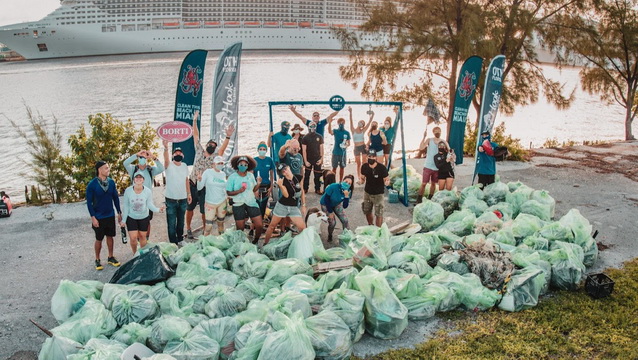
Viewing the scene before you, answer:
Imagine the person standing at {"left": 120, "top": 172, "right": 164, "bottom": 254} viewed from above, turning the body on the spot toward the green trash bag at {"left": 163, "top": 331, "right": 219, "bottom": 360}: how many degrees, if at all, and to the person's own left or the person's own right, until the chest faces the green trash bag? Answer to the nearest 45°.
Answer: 0° — they already face it

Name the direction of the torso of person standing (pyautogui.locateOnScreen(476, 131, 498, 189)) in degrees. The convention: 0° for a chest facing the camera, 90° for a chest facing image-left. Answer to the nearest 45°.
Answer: approximately 0°

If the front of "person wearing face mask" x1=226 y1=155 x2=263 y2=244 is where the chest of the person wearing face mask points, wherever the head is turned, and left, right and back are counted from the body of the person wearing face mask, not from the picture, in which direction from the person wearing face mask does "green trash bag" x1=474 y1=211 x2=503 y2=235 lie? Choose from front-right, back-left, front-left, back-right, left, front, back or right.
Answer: left

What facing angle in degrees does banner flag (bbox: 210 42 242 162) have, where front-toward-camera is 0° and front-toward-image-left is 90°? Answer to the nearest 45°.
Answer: approximately 0°
